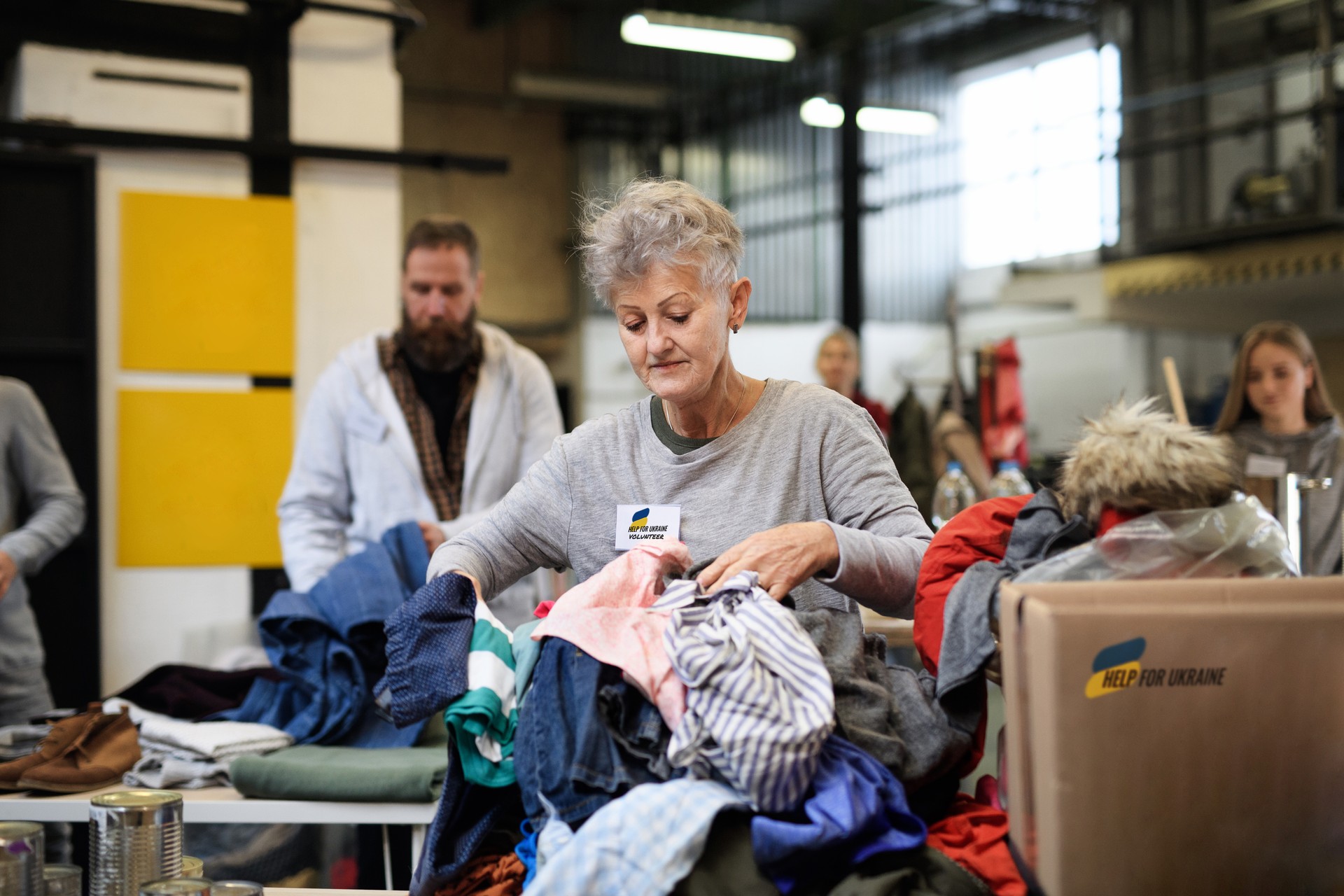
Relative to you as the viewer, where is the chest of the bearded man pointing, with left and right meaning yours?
facing the viewer

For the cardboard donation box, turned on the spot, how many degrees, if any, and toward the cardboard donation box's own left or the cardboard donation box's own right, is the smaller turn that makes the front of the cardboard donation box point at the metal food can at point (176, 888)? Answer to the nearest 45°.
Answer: approximately 90° to the cardboard donation box's own right

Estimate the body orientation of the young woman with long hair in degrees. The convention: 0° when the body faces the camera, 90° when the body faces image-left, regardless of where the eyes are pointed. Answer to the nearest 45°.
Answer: approximately 45°

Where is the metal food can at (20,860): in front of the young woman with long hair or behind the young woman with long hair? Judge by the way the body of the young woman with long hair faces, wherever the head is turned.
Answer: in front

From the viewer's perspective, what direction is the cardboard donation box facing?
toward the camera

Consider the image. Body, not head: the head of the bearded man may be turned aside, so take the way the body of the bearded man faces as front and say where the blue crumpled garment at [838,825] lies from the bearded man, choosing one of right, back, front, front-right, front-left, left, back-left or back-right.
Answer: front

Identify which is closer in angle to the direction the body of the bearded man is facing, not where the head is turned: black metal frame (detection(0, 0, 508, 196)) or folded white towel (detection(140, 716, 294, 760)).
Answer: the folded white towel
